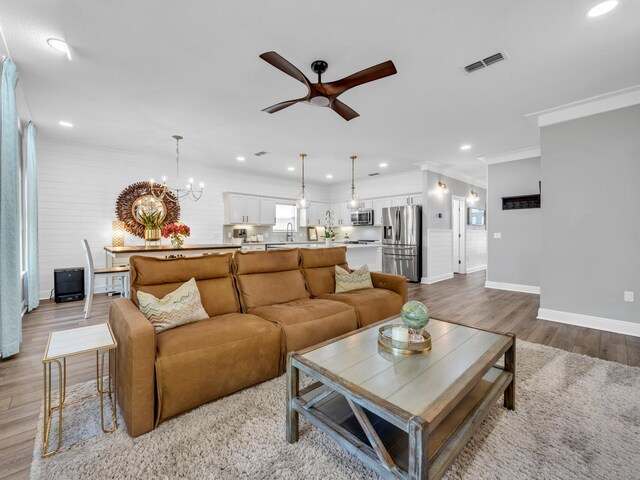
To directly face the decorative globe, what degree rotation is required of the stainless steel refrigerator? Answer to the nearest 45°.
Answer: approximately 45° to its left

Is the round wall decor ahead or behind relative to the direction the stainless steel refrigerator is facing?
ahead

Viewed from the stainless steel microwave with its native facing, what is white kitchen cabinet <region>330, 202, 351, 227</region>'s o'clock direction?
The white kitchen cabinet is roughly at 3 o'clock from the stainless steel microwave.

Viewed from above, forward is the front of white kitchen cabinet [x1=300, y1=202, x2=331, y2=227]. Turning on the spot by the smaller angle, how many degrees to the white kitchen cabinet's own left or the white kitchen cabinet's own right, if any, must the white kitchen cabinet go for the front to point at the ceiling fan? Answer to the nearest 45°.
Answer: approximately 45° to the white kitchen cabinet's own right

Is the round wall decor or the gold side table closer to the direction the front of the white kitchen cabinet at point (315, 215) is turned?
the gold side table

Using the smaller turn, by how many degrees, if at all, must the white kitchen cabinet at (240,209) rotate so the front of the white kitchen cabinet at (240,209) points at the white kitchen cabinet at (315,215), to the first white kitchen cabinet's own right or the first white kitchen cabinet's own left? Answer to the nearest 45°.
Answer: approximately 90° to the first white kitchen cabinet's own left

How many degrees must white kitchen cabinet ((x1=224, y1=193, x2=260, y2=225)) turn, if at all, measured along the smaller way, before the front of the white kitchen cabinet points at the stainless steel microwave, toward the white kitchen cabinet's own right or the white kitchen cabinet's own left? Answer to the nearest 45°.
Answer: approximately 45° to the white kitchen cabinet's own left
